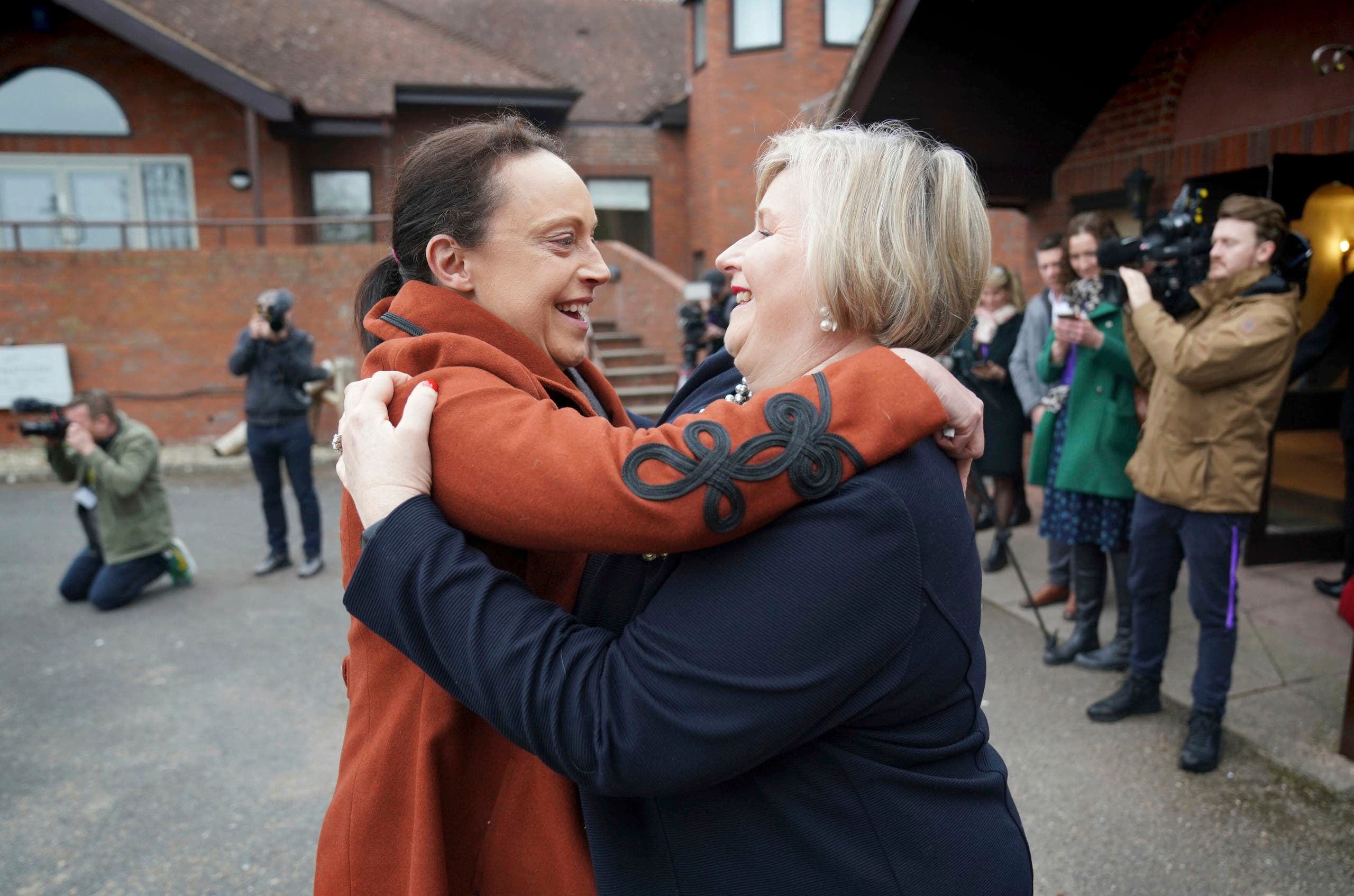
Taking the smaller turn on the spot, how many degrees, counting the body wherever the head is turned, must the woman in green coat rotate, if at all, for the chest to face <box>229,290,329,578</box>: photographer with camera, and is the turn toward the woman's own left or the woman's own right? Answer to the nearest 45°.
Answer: approximately 45° to the woman's own right

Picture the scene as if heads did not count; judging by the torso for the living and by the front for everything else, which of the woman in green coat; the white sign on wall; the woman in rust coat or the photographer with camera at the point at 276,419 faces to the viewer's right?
the woman in rust coat

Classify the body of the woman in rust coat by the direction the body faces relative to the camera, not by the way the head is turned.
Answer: to the viewer's right

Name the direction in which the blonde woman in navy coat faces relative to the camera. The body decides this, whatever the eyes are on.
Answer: to the viewer's left

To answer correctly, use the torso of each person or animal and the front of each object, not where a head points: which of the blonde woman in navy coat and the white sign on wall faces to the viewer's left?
the blonde woman in navy coat

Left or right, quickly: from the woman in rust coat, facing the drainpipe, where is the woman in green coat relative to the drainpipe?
right

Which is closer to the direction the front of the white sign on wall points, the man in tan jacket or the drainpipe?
the man in tan jacket

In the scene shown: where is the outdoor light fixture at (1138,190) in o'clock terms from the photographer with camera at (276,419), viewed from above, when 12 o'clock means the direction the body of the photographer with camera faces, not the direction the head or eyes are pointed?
The outdoor light fixture is roughly at 10 o'clock from the photographer with camera.

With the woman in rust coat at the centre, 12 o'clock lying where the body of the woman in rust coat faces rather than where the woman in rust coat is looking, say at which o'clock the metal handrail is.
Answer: The metal handrail is roughly at 8 o'clock from the woman in rust coat.

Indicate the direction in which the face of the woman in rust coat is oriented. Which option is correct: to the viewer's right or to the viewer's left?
to the viewer's right

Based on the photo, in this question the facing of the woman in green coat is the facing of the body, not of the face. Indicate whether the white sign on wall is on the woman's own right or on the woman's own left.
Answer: on the woman's own right

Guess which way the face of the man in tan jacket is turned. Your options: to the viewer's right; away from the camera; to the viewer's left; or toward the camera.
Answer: to the viewer's left
